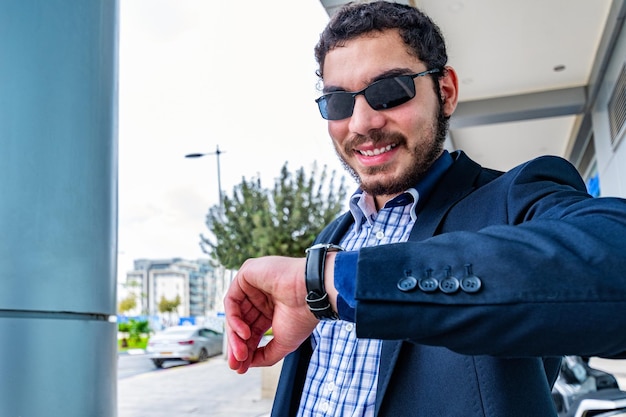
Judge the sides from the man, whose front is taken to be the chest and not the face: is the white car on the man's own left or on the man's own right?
on the man's own right

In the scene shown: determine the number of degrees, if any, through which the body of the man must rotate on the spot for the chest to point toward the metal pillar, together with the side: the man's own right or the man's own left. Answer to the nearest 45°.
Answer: approximately 45° to the man's own right

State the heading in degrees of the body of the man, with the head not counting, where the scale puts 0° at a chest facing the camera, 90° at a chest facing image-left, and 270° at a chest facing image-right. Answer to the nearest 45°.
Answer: approximately 45°

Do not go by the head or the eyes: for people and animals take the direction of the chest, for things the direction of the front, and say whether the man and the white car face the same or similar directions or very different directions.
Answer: very different directions
